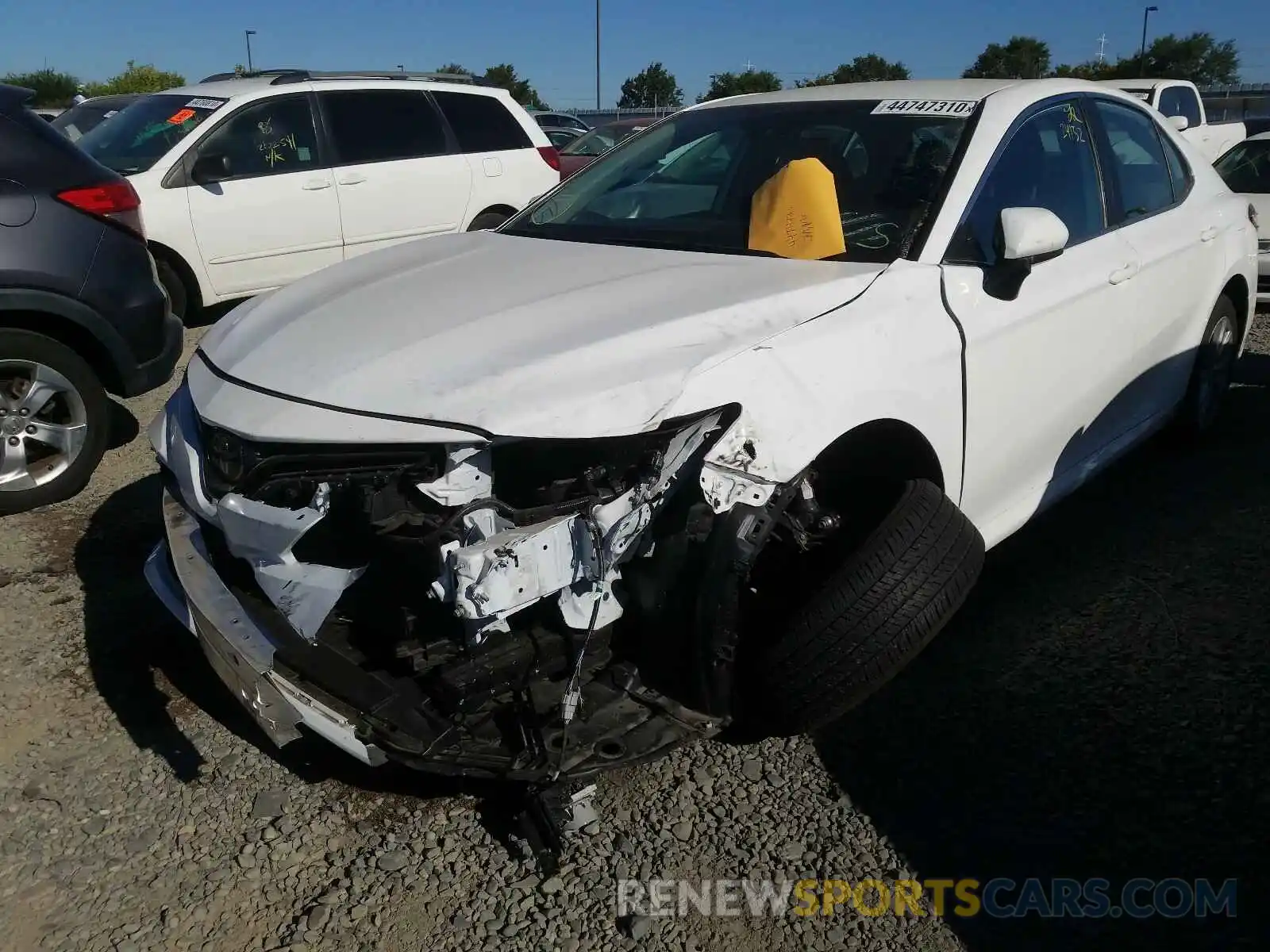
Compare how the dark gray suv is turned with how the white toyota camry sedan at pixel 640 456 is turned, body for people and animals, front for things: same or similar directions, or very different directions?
same or similar directions

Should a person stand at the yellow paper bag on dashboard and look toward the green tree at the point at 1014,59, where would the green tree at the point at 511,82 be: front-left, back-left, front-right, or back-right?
front-left

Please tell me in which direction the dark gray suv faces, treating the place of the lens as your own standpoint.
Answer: facing to the left of the viewer

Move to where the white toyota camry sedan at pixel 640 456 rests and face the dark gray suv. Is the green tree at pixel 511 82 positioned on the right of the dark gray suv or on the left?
right

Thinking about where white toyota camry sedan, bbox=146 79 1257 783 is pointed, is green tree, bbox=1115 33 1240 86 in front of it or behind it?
behind

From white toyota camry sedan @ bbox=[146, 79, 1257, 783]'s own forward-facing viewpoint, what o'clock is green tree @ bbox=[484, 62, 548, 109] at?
The green tree is roughly at 4 o'clock from the white toyota camry sedan.

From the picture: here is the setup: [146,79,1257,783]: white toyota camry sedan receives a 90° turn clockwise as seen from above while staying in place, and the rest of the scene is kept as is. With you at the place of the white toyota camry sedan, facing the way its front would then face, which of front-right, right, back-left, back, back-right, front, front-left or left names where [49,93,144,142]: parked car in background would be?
front

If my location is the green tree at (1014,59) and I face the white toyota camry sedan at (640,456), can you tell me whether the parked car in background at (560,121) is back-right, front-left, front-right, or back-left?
front-right

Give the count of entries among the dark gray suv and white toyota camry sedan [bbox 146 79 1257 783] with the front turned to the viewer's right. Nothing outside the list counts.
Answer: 0

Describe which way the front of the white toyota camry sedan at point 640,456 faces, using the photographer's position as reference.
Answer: facing the viewer and to the left of the viewer

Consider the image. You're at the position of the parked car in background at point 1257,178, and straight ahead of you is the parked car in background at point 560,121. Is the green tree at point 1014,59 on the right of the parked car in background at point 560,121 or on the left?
right
